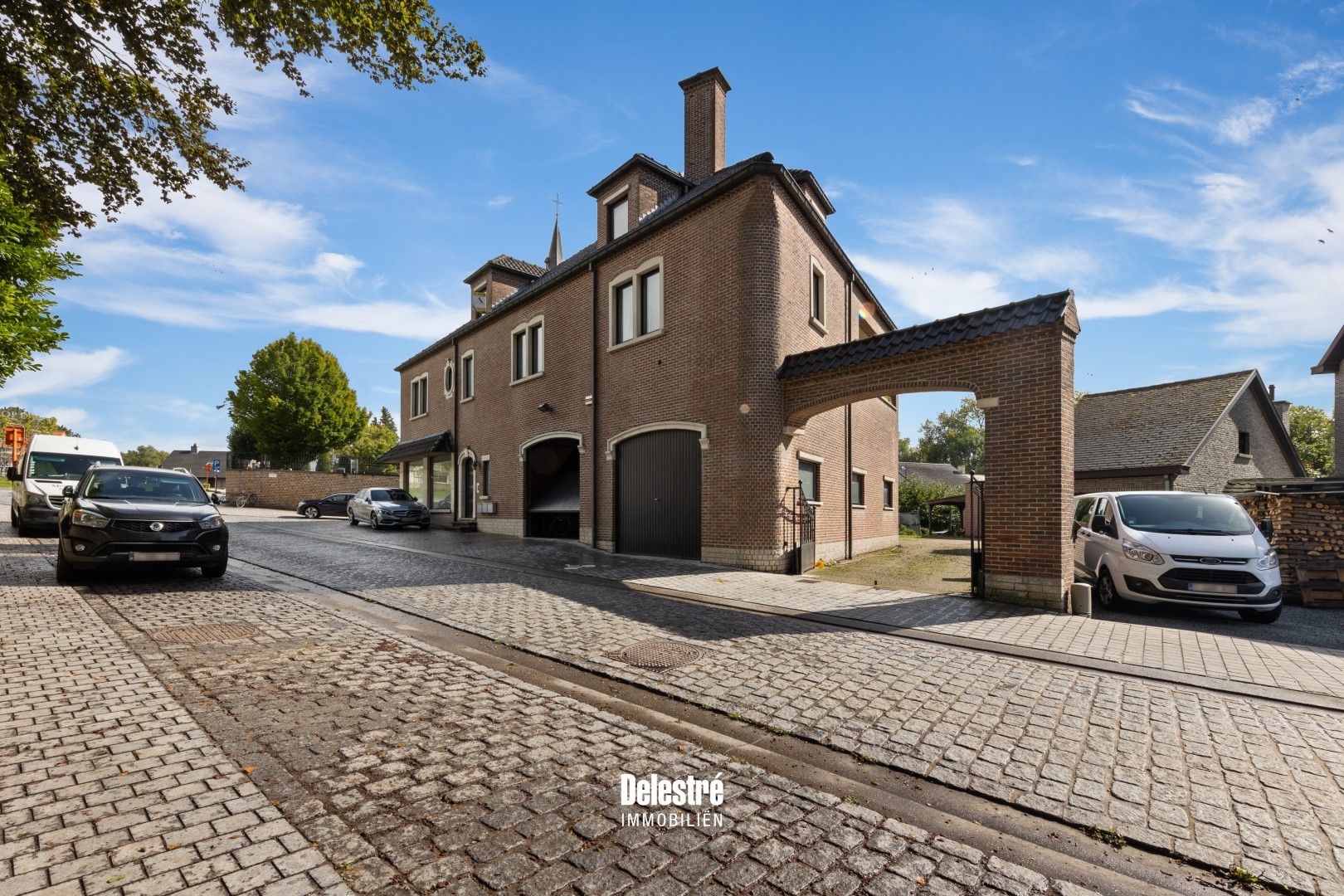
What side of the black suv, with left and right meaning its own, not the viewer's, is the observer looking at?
front

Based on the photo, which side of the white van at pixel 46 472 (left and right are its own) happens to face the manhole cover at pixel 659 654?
front

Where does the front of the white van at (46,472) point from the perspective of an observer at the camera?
facing the viewer

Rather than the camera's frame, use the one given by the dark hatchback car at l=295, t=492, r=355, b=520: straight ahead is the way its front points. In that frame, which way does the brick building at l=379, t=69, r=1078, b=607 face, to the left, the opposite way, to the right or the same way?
the same way

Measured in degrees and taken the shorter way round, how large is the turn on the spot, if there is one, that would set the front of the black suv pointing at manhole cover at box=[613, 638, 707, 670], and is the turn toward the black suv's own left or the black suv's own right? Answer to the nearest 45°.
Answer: approximately 45° to the black suv's own left

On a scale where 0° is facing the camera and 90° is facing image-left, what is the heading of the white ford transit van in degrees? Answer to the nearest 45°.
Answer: approximately 315°

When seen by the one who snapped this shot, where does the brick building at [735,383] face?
facing the viewer and to the left of the viewer

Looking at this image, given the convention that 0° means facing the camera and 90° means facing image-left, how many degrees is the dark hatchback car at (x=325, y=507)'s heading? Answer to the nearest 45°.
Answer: approximately 90°

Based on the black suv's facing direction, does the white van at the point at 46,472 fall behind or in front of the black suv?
behind

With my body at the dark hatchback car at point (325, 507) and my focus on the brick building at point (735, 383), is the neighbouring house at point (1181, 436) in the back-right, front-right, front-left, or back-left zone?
front-left

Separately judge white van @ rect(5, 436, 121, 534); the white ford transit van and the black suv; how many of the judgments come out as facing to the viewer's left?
0

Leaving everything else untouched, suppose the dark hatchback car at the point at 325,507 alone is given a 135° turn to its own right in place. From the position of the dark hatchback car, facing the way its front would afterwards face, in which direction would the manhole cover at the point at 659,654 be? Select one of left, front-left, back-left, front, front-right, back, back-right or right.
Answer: back-right

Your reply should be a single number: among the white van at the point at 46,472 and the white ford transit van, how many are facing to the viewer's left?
0

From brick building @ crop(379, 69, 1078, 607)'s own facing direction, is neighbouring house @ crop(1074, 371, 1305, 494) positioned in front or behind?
behind

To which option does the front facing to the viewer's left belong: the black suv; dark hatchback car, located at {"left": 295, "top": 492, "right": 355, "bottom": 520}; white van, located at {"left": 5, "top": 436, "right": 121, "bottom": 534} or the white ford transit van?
the dark hatchback car

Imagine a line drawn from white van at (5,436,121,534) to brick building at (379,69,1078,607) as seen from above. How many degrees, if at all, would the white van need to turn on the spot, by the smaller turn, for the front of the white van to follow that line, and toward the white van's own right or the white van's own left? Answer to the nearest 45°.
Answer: approximately 45° to the white van's own left

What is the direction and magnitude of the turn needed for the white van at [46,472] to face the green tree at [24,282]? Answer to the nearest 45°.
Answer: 0° — it already faces it
